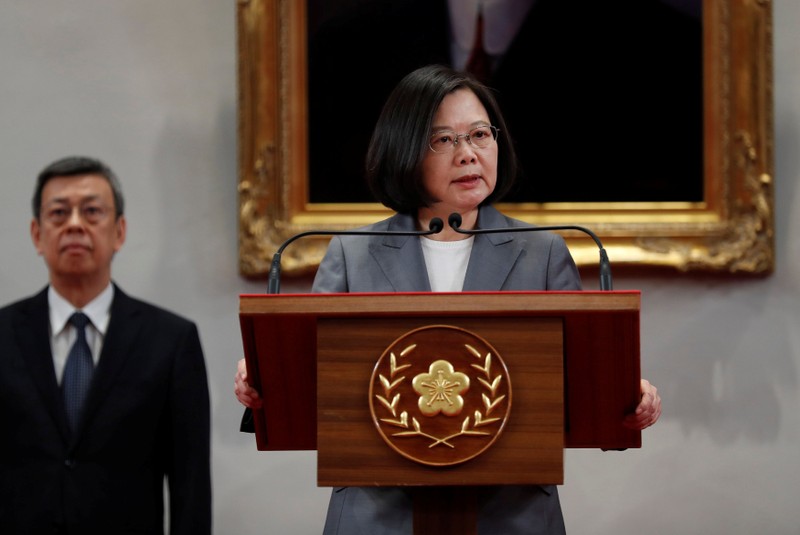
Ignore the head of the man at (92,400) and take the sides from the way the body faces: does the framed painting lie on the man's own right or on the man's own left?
on the man's own left

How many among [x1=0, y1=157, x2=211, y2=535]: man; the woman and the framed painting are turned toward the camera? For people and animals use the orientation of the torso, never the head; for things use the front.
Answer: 3

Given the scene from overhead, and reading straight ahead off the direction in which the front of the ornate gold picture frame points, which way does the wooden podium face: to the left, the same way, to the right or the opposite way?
the same way

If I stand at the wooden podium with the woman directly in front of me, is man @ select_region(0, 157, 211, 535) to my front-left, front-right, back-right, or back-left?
front-left

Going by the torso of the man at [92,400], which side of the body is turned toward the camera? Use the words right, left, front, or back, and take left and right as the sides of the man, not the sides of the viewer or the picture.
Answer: front

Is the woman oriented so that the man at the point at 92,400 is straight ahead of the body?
no

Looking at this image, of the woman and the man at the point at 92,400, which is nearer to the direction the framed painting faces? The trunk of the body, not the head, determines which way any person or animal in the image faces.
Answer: the woman

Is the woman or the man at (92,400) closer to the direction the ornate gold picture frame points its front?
the woman

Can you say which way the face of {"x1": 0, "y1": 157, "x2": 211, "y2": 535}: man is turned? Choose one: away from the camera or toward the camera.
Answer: toward the camera

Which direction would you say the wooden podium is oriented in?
toward the camera

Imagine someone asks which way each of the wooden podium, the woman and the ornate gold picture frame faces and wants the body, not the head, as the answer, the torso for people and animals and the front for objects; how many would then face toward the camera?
3

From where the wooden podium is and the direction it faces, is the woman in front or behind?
behind

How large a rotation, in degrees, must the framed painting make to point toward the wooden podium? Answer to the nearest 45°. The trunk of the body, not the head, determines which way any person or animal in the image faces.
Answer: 0° — it already faces it

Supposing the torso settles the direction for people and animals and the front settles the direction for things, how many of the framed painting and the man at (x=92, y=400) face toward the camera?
2

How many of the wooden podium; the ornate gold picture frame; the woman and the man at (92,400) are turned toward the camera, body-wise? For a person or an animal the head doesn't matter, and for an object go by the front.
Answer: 4

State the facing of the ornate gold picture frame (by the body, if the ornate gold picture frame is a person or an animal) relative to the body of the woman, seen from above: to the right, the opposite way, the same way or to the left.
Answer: the same way

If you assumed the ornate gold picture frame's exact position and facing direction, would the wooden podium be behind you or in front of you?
in front

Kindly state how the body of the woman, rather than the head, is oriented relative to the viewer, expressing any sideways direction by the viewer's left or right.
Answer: facing the viewer

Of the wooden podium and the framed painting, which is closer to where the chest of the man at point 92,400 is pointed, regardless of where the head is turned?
the wooden podium
